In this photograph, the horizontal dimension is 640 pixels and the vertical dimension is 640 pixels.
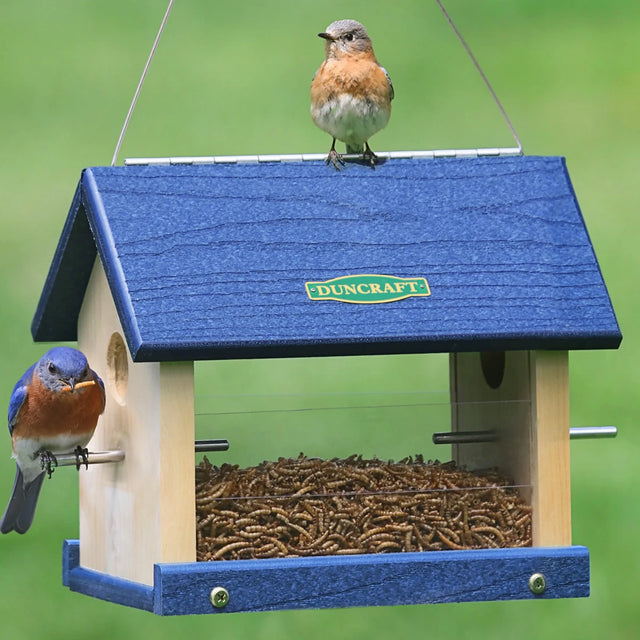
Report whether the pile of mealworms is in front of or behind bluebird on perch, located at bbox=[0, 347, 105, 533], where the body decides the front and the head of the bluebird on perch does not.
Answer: in front

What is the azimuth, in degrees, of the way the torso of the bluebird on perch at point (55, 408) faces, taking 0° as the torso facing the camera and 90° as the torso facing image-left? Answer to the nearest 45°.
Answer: approximately 315°

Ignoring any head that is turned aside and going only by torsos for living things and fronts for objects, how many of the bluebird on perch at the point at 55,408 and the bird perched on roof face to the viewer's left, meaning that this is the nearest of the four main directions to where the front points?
0

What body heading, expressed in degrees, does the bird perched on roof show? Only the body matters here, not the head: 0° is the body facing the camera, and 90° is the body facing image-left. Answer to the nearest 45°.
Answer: approximately 0°
